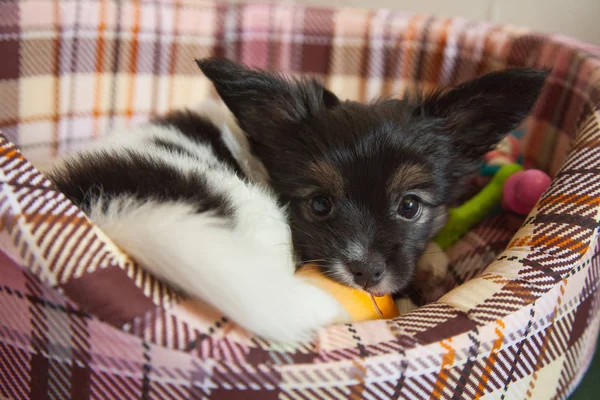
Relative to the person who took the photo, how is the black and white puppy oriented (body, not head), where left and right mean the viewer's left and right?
facing the viewer and to the right of the viewer

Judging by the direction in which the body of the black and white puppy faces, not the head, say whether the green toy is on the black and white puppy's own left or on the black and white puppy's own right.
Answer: on the black and white puppy's own left

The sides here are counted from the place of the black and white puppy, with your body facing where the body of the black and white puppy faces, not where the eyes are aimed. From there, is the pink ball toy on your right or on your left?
on your left
